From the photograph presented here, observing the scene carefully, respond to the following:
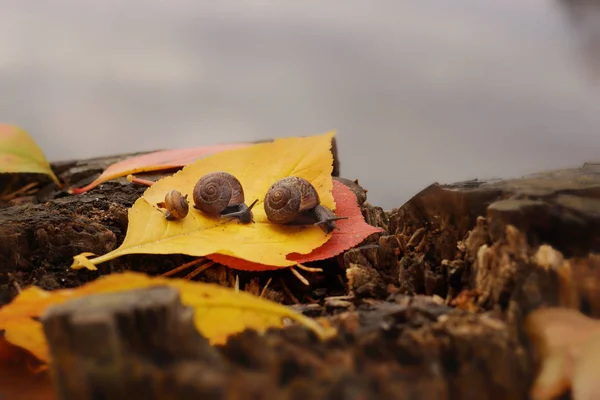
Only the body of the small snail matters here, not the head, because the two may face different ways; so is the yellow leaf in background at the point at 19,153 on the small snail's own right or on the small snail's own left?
on the small snail's own right

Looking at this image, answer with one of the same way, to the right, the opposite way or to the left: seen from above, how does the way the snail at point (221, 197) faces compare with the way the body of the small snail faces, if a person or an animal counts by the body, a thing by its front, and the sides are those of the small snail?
the opposite way

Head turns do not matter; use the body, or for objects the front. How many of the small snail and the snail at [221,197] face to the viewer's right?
1

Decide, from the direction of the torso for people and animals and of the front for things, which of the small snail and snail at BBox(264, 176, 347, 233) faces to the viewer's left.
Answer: the small snail

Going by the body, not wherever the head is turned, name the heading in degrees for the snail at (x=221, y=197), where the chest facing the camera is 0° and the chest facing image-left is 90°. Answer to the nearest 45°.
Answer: approximately 270°

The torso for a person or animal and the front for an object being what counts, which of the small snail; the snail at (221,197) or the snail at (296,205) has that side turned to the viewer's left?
the small snail

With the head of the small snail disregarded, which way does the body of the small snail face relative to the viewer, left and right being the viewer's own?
facing to the left of the viewer
